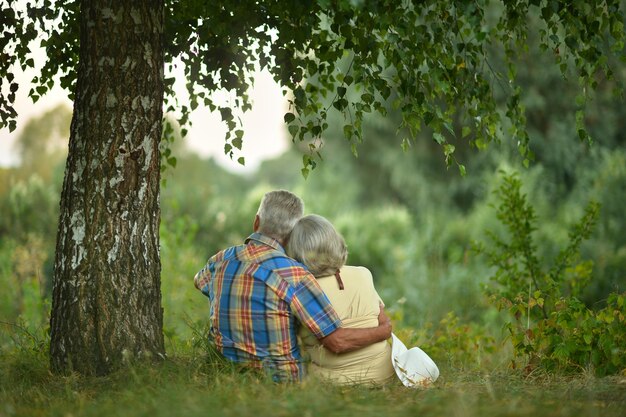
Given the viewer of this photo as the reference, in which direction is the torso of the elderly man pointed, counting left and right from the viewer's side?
facing away from the viewer

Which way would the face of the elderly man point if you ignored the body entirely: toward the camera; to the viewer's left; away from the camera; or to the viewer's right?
away from the camera

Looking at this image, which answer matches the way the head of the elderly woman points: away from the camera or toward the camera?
away from the camera

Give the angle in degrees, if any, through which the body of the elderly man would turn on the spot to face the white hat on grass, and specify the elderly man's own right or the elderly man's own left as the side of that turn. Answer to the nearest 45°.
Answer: approximately 90° to the elderly man's own right
